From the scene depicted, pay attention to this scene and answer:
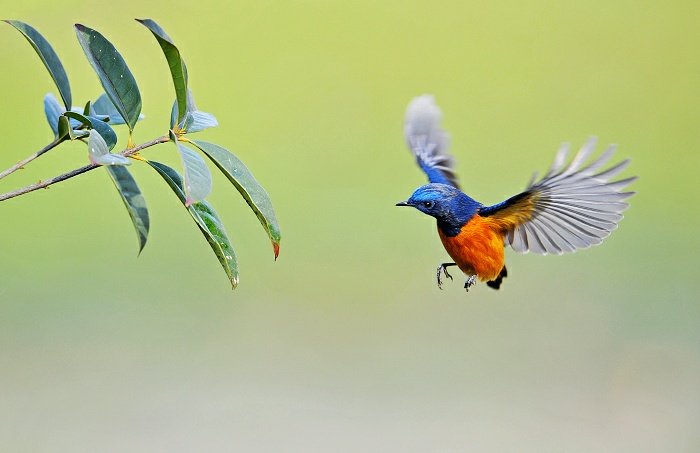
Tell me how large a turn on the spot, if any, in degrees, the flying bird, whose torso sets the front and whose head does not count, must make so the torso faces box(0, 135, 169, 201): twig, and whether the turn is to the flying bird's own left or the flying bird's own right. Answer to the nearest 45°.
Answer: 0° — it already faces it

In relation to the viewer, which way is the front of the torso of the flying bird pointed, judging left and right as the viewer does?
facing the viewer and to the left of the viewer
